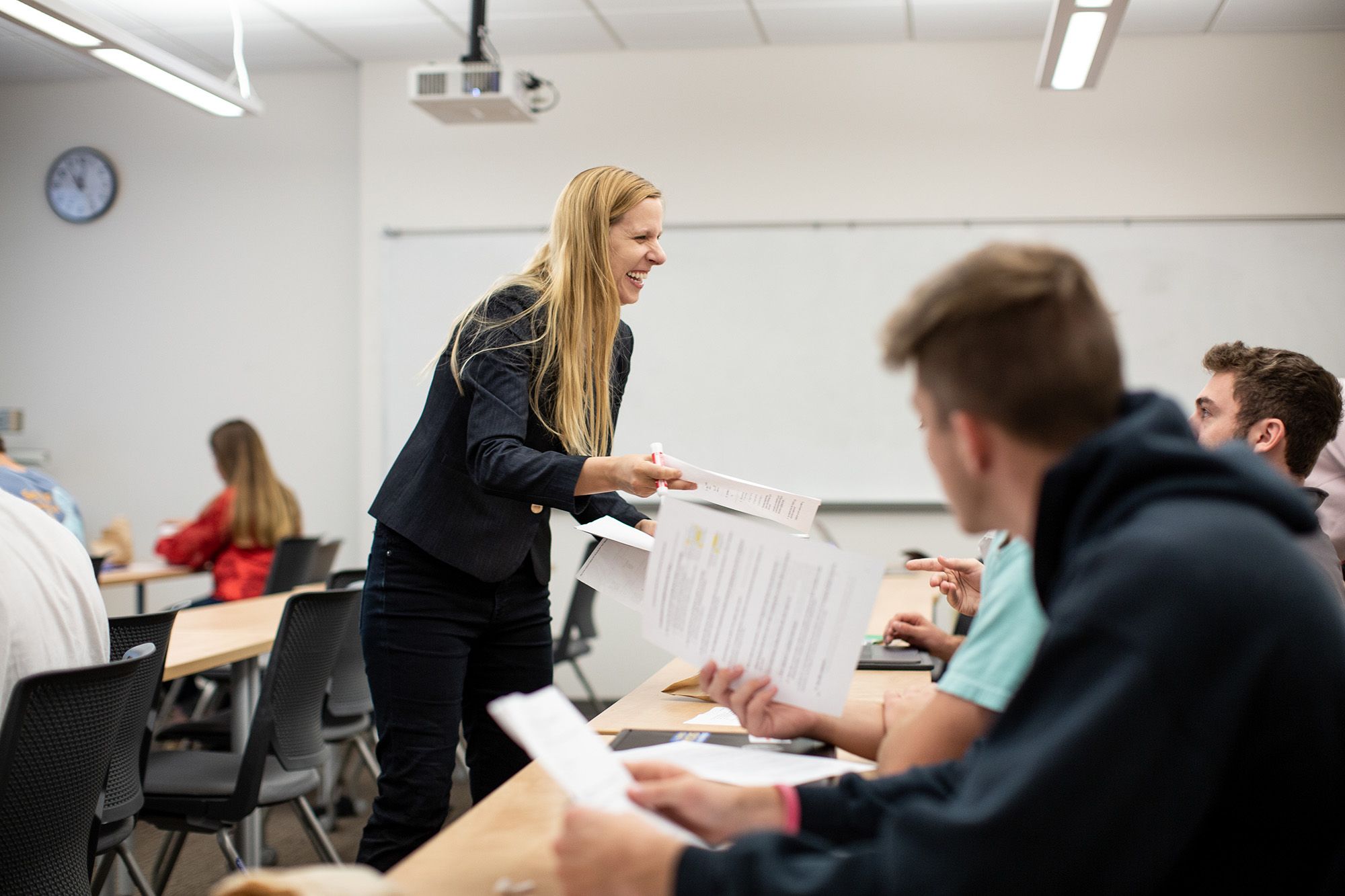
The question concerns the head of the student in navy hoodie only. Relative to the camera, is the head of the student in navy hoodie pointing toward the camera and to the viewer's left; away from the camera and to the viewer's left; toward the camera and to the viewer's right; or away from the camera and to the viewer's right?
away from the camera and to the viewer's left

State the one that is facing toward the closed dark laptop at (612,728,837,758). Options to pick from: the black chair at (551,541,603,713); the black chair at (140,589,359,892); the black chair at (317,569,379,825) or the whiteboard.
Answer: the whiteboard

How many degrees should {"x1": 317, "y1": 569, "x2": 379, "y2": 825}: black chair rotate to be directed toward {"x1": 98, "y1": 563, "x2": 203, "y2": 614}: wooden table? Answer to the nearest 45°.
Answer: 0° — it already faces it

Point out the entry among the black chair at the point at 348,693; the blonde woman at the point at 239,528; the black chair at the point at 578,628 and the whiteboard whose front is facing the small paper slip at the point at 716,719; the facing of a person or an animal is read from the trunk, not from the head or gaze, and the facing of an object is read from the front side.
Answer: the whiteboard

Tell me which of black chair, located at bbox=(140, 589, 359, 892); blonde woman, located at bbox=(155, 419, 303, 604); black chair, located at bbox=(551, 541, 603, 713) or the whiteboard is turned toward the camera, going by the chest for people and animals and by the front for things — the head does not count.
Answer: the whiteboard

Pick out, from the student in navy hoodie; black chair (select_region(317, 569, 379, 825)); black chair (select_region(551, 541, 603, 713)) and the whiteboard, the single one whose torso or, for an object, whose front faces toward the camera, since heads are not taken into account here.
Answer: the whiteboard

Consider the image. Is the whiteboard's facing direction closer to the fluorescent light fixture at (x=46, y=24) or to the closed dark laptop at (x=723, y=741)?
the closed dark laptop

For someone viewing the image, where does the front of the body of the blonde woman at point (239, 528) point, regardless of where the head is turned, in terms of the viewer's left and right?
facing away from the viewer and to the left of the viewer

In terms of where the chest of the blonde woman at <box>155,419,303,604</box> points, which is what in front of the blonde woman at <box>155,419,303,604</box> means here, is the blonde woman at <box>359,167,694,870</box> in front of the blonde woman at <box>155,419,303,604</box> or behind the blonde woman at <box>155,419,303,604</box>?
behind
